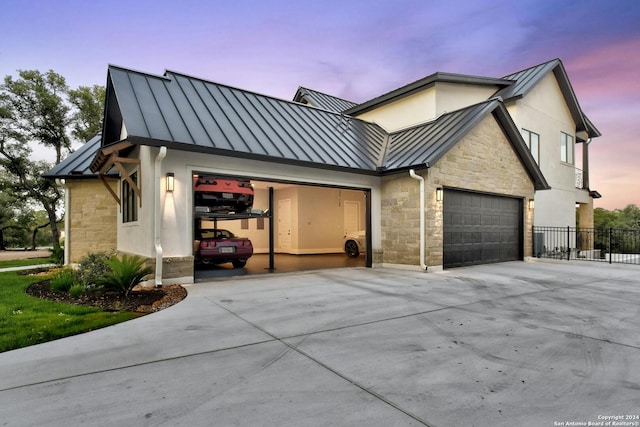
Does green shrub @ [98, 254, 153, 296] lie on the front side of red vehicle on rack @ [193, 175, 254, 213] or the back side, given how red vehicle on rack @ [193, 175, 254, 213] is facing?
on the back side

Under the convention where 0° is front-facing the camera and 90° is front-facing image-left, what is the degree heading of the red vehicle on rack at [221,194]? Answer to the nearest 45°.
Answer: approximately 180°

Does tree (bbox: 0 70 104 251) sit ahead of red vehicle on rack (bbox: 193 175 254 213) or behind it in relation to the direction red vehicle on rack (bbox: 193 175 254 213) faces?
ahead

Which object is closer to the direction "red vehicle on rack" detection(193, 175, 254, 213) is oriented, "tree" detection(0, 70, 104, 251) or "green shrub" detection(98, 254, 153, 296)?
the tree
